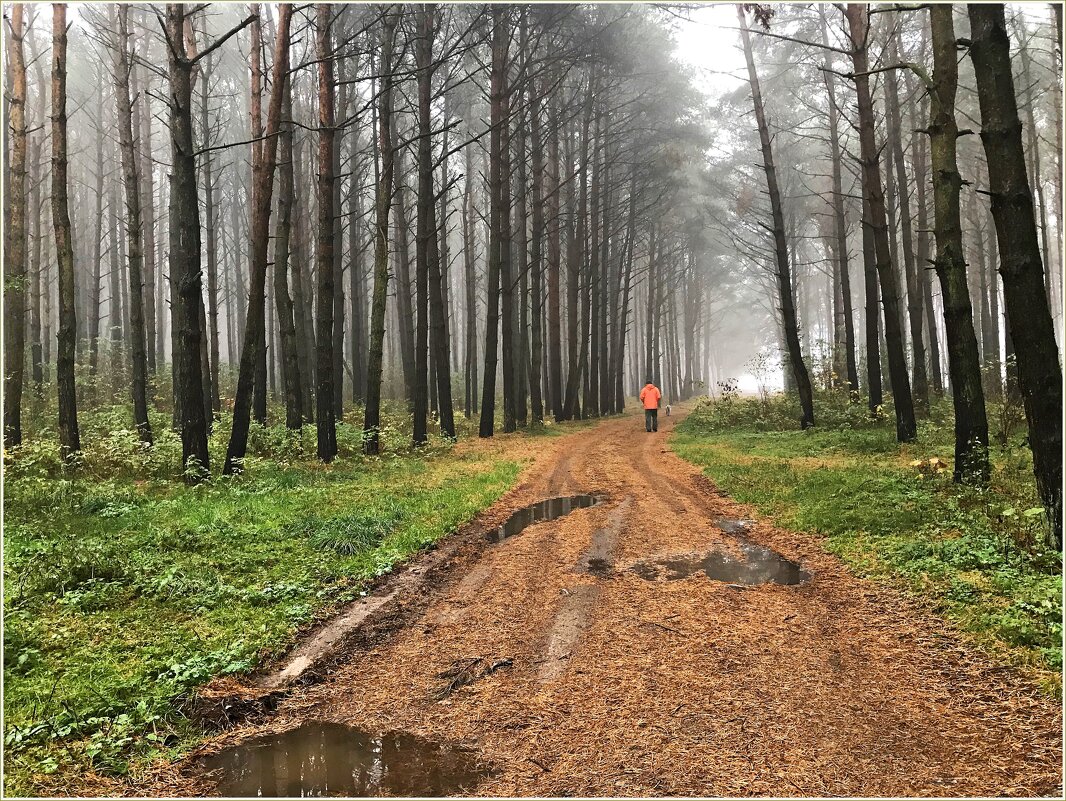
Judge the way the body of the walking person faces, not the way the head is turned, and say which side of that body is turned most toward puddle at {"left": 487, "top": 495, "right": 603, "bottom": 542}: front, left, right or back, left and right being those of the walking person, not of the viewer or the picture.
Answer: back

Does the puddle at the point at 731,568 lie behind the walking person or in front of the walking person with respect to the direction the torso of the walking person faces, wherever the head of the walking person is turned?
behind

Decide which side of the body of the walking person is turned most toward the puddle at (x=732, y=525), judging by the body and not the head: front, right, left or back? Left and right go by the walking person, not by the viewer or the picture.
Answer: back

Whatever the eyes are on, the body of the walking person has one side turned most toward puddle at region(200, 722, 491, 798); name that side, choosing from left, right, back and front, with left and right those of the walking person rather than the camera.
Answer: back

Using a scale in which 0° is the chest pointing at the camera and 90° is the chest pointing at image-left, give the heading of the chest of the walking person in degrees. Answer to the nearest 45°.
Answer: approximately 180°

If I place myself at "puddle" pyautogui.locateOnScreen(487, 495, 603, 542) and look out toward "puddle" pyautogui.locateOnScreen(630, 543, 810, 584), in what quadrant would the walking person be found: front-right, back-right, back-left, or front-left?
back-left
